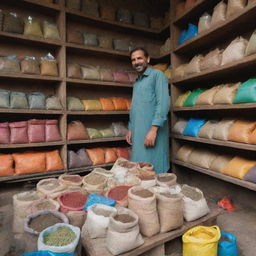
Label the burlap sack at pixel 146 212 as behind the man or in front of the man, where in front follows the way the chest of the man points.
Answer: in front

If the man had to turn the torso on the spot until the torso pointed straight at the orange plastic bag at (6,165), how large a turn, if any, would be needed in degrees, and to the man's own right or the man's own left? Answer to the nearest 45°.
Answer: approximately 45° to the man's own right

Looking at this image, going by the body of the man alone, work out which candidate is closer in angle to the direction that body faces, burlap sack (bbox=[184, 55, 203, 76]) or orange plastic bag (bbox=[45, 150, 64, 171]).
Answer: the orange plastic bag

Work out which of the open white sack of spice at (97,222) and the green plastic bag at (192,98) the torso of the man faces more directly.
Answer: the open white sack of spice

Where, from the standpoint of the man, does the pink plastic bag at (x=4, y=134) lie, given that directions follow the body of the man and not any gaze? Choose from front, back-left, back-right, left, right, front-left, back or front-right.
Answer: front-right

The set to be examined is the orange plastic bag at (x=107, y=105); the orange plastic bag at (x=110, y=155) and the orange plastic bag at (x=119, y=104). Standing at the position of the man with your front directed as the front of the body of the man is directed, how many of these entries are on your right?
3

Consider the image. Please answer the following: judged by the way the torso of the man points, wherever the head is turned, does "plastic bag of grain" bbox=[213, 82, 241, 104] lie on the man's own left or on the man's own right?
on the man's own left

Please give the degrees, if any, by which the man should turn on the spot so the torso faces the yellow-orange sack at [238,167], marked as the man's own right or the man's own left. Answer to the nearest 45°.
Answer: approximately 135° to the man's own left

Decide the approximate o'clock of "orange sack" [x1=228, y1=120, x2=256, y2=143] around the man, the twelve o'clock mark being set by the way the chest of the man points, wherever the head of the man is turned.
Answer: The orange sack is roughly at 8 o'clock from the man.

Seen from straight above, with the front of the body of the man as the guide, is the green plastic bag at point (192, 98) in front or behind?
behind

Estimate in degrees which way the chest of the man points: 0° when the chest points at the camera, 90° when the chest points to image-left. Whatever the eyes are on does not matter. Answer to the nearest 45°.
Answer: approximately 45°
